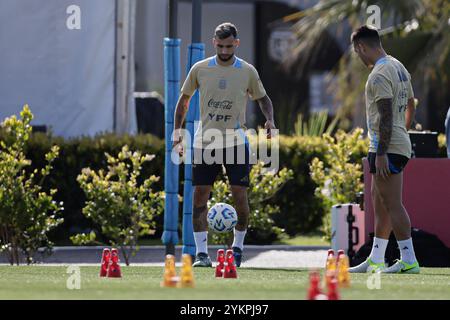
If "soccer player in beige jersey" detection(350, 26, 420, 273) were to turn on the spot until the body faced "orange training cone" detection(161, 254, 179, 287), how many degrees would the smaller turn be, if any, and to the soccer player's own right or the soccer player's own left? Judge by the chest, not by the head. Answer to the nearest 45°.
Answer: approximately 90° to the soccer player's own left

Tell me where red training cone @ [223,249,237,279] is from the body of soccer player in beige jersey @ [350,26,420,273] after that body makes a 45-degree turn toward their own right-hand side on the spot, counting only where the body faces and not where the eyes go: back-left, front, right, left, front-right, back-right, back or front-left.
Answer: back-left

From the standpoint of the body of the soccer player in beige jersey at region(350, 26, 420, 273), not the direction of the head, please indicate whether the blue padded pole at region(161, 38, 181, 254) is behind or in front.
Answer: in front

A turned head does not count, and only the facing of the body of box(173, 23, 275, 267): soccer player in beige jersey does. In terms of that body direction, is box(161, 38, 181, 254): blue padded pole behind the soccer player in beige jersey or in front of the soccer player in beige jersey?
behind

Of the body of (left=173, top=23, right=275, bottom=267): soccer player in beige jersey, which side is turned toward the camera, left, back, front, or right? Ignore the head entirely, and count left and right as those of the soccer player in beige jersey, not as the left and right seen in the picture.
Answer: front

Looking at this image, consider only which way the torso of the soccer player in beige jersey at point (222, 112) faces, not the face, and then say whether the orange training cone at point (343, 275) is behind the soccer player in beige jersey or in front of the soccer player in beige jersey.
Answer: in front

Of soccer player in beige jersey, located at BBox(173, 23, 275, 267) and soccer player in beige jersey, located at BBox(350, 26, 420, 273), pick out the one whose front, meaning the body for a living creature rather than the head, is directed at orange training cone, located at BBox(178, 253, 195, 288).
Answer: soccer player in beige jersey, located at BBox(173, 23, 275, 267)

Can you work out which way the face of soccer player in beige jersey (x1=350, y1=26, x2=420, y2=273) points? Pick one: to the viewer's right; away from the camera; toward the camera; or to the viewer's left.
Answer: to the viewer's left

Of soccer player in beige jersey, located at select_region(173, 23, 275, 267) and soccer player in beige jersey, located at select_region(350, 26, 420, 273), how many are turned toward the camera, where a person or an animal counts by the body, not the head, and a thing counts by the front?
1

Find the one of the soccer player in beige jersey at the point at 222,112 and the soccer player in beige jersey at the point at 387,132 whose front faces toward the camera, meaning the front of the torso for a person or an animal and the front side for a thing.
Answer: the soccer player in beige jersey at the point at 222,112

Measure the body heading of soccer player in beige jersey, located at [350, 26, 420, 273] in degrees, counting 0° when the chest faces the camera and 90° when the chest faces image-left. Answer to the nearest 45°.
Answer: approximately 135°

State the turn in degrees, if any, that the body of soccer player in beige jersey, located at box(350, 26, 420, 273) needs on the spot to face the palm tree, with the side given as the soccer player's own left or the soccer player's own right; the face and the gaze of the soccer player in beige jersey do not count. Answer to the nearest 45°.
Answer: approximately 45° to the soccer player's own right

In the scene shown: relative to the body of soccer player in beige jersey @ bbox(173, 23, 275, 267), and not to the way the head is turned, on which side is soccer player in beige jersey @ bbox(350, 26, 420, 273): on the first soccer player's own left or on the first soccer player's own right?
on the first soccer player's own left

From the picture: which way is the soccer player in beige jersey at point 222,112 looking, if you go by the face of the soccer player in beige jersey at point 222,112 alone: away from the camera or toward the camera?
toward the camera
